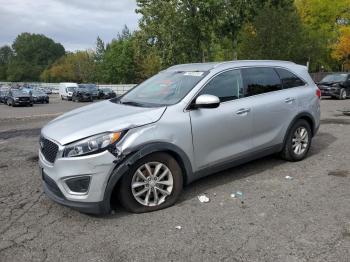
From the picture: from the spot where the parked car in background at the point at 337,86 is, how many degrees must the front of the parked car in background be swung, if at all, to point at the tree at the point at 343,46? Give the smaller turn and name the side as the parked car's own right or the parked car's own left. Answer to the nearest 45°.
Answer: approximately 135° to the parked car's own right

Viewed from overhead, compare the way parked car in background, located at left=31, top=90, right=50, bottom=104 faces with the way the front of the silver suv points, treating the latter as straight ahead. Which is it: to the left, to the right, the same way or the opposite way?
to the left

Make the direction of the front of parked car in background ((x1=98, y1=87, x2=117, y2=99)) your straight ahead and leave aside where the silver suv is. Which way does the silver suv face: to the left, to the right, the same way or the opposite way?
to the right

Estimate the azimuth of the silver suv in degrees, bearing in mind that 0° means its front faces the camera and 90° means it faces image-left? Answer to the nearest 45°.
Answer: approximately 45°

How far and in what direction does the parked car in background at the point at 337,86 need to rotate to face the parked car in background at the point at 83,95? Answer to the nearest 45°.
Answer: approximately 45° to its right

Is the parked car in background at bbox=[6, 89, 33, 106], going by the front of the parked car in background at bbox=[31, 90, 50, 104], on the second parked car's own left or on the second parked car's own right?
on the second parked car's own right
